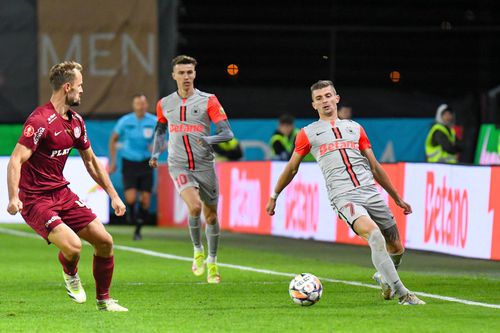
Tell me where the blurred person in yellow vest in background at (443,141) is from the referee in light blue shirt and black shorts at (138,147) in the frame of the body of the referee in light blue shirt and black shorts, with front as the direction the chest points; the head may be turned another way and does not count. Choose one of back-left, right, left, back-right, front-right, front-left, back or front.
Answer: left

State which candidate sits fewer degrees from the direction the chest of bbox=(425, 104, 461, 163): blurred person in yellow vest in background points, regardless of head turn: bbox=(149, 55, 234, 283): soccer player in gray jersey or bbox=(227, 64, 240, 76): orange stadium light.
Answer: the soccer player in gray jersey

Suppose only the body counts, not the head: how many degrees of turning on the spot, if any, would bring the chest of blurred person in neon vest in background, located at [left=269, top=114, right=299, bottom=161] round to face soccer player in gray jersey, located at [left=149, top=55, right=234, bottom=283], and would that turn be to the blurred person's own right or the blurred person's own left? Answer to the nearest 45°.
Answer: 0° — they already face them

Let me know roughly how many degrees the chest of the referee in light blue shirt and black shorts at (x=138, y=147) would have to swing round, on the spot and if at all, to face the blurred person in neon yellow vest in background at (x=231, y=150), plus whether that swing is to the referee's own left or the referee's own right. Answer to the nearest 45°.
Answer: approximately 135° to the referee's own left

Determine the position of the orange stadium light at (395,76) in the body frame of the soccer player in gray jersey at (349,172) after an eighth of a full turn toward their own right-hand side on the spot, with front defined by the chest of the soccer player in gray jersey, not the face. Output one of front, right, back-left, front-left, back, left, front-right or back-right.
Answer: back-right

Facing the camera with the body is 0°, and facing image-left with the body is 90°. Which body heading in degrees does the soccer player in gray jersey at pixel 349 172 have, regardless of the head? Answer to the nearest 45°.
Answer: approximately 0°

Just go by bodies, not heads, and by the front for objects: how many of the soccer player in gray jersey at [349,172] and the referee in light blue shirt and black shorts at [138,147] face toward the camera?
2

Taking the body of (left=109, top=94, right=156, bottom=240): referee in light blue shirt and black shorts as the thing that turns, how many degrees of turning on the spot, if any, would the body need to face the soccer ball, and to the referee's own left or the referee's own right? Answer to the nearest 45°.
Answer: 0° — they already face it
